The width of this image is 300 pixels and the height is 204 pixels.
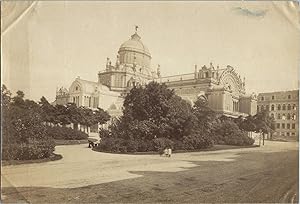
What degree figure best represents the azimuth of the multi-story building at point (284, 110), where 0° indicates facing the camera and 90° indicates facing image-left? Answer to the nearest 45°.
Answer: approximately 45°
